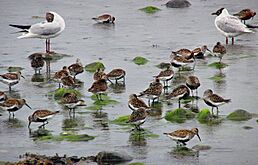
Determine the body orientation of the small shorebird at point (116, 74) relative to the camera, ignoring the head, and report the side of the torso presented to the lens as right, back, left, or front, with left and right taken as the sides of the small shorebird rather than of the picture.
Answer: right

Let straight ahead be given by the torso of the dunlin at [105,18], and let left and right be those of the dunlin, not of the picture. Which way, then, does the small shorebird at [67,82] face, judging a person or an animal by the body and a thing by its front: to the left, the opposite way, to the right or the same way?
the opposite way

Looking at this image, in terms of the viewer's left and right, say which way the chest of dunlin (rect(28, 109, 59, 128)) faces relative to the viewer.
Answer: facing to the left of the viewer

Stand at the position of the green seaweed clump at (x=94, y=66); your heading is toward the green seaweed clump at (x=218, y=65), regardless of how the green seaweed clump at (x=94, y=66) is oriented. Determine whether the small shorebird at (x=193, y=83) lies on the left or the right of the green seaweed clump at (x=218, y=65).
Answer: right

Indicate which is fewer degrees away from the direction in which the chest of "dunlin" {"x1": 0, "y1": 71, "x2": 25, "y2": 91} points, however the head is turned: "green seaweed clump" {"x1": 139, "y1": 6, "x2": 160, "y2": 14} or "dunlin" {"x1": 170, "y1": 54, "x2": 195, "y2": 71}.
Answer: the dunlin

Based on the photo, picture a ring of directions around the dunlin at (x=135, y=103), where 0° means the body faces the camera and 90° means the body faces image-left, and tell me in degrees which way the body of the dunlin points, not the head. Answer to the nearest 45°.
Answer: approximately 90°

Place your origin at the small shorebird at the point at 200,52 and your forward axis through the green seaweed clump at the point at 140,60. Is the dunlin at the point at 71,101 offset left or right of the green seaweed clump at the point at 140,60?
left

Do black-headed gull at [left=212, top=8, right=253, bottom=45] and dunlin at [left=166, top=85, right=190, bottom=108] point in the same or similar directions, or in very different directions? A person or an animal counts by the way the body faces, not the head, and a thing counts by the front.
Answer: very different directions

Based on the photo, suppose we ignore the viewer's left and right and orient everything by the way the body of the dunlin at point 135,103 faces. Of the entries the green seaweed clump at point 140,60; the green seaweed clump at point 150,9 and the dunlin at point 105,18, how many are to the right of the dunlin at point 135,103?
3
